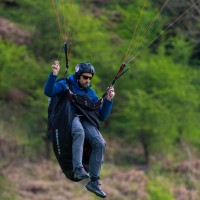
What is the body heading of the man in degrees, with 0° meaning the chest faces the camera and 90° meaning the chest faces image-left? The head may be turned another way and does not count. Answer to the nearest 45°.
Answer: approximately 315°
